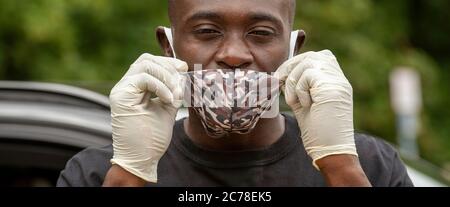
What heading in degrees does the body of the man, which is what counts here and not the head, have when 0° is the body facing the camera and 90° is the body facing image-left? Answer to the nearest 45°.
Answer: approximately 0°

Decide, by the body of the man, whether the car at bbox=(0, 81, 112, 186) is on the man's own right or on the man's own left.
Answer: on the man's own right
